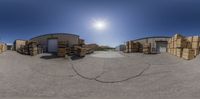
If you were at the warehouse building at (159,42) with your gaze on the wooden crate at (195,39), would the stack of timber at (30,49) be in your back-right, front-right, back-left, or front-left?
front-right

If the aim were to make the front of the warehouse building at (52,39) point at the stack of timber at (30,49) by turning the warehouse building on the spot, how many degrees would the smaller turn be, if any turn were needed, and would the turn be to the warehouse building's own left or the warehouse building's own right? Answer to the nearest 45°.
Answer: approximately 45° to the warehouse building's own right

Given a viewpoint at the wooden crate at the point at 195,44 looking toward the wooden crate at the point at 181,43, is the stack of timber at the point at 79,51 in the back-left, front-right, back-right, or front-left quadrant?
front-left

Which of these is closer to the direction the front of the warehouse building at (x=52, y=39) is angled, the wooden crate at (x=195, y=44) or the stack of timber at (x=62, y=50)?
the stack of timber

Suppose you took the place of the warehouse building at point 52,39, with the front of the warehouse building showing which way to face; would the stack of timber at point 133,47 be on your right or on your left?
on your left

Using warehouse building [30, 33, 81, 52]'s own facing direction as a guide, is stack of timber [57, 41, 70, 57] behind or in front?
in front

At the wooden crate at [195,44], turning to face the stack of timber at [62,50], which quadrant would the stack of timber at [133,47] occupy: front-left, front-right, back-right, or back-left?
front-right

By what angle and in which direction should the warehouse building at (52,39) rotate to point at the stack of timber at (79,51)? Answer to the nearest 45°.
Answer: approximately 45° to its left

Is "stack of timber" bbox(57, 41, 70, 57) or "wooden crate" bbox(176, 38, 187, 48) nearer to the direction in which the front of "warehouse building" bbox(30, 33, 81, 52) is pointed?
the stack of timber

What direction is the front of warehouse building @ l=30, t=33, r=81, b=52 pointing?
toward the camera

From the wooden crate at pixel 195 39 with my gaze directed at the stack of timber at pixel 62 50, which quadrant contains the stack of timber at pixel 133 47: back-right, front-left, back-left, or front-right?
front-right
